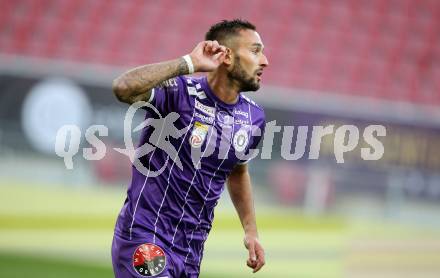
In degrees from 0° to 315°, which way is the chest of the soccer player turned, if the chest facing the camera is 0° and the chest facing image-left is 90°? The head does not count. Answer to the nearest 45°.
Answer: approximately 315°
